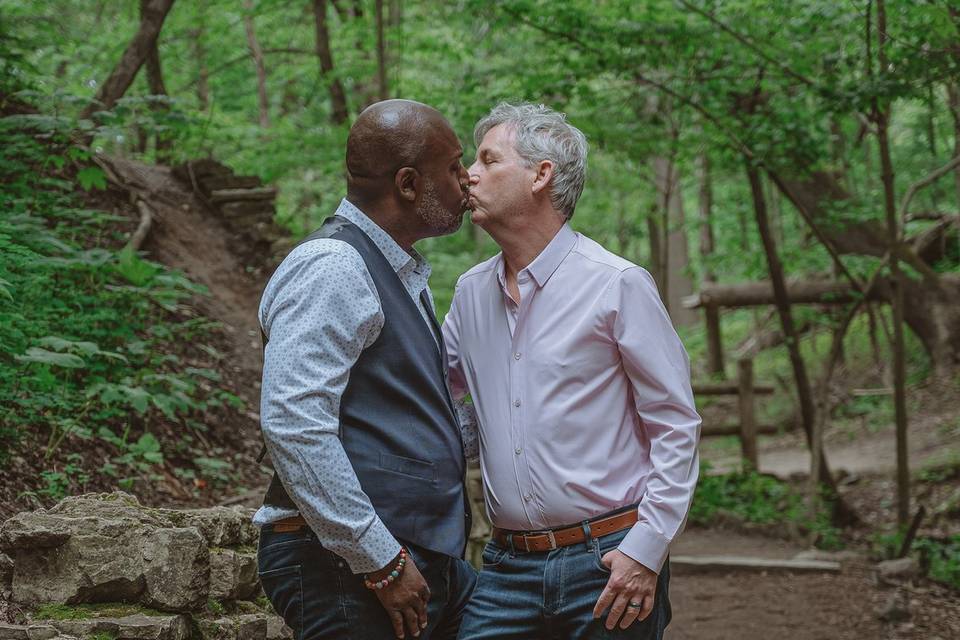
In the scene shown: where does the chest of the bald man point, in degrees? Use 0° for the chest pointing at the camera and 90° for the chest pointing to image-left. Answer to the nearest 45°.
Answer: approximately 270°

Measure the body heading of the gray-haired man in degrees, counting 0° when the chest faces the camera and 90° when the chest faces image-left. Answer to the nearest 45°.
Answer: approximately 45°

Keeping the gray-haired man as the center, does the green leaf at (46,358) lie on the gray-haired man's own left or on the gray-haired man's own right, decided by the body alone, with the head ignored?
on the gray-haired man's own right

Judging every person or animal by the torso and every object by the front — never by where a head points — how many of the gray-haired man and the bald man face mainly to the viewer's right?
1

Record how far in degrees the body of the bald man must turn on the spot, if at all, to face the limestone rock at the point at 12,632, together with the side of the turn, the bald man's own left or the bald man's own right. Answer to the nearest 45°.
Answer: approximately 180°

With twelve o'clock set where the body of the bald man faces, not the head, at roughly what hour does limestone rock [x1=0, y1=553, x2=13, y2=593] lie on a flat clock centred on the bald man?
The limestone rock is roughly at 7 o'clock from the bald man.

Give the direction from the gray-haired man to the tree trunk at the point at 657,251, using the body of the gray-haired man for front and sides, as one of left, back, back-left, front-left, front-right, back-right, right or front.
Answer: back-right

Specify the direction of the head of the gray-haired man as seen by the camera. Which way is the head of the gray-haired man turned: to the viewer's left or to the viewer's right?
to the viewer's left
